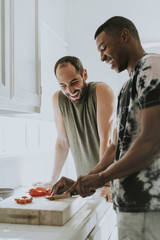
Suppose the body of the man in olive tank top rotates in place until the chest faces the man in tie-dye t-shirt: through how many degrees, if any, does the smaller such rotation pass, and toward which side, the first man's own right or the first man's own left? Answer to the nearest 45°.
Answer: approximately 45° to the first man's own left

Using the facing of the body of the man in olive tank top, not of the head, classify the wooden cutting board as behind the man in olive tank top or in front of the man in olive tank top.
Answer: in front

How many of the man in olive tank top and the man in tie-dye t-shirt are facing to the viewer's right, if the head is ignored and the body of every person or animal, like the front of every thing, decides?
0

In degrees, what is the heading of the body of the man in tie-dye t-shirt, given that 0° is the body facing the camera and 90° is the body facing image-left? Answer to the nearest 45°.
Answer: approximately 90°

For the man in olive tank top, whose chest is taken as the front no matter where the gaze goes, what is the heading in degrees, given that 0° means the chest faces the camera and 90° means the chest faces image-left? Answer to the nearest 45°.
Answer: approximately 45°
